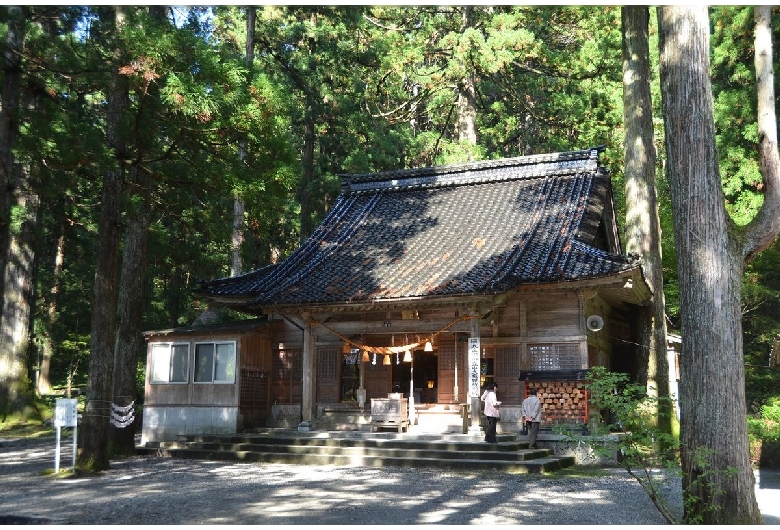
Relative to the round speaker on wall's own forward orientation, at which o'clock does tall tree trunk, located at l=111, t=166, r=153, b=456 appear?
The tall tree trunk is roughly at 2 o'clock from the round speaker on wall.

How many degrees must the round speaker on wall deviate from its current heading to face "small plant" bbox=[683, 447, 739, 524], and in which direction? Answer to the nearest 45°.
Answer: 0° — it already faces it

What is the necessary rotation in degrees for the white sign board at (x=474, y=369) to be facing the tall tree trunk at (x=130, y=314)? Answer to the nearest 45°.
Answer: approximately 90° to its right

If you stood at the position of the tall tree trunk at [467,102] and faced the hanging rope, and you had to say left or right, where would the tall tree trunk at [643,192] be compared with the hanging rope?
left

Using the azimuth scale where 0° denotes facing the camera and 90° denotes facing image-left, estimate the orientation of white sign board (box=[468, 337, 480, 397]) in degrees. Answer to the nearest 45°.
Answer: approximately 0°

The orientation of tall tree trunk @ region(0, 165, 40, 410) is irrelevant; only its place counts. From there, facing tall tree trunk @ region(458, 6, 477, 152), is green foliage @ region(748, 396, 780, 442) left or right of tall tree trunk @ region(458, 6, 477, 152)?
right

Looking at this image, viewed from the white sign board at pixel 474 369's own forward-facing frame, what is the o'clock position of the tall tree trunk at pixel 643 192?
The tall tree trunk is roughly at 8 o'clock from the white sign board.

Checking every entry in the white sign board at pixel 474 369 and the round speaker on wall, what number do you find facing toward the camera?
2

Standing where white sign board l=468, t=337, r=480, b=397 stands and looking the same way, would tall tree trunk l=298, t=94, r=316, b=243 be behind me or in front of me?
behind

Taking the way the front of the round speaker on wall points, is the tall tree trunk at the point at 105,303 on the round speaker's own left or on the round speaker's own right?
on the round speaker's own right

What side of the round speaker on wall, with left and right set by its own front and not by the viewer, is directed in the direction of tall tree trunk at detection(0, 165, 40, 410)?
right

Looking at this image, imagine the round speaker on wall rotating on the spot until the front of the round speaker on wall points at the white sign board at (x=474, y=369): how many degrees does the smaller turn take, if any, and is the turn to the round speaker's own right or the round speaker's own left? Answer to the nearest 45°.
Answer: approximately 45° to the round speaker's own right

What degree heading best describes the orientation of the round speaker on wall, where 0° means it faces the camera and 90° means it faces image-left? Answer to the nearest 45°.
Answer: approximately 0°
